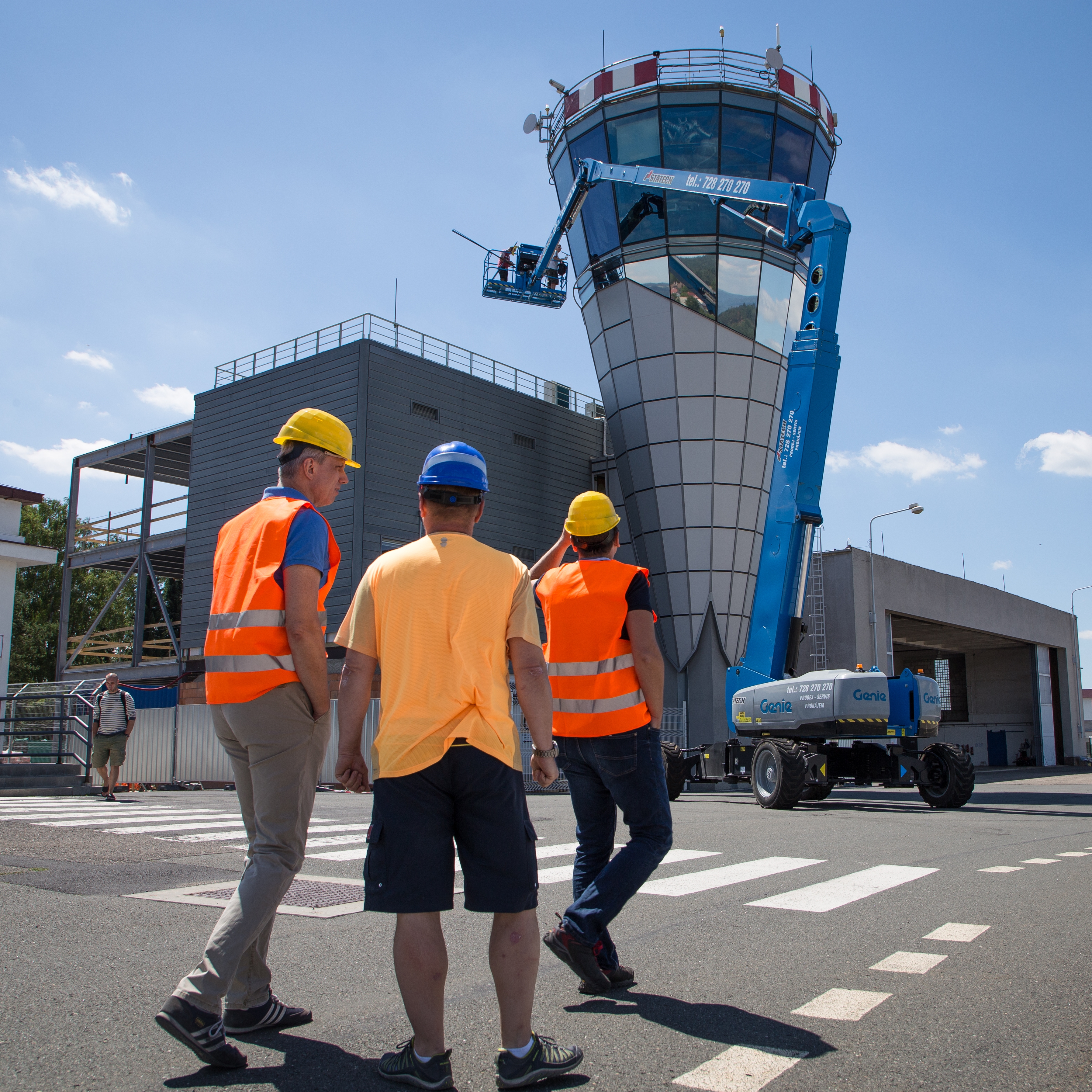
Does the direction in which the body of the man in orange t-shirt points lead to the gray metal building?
yes

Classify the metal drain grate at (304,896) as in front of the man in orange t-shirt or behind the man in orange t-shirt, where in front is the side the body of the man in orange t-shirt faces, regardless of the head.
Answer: in front

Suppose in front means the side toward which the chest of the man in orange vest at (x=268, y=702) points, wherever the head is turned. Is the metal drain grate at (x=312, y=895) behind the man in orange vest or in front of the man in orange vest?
in front

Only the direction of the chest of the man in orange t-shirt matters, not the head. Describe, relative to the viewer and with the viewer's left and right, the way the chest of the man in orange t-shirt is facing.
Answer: facing away from the viewer

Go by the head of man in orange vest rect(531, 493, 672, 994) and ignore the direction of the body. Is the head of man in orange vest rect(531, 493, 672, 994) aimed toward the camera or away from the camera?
away from the camera

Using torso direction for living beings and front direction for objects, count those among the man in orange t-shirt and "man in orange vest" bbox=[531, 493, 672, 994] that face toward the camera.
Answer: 0

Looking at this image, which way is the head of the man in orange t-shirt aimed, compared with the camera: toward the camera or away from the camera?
away from the camera

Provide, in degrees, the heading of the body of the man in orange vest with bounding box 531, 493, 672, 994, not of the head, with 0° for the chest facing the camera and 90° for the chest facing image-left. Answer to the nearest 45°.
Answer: approximately 225°

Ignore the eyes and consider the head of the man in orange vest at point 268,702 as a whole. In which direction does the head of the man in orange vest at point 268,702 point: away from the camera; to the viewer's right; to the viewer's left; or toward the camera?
to the viewer's right

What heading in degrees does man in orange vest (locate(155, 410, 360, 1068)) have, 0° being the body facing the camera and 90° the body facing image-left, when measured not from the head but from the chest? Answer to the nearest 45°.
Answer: approximately 225°

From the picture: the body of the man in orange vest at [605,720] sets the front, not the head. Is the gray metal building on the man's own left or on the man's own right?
on the man's own left

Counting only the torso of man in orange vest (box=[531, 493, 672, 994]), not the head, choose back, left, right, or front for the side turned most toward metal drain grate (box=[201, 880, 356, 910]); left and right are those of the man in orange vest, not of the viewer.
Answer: left

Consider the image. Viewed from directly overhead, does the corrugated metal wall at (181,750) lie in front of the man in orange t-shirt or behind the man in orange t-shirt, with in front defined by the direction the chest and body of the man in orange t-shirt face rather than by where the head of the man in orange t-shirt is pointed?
in front
